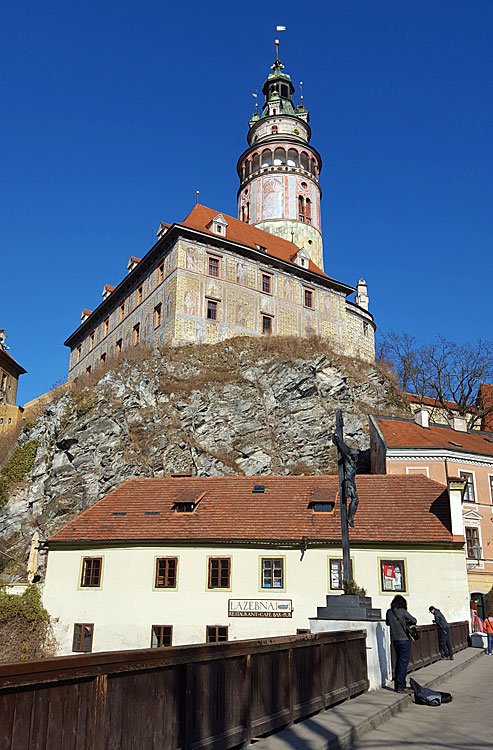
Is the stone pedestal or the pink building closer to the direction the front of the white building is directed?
the stone pedestal

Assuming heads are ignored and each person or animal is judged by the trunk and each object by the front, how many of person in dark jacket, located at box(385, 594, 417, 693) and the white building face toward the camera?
1

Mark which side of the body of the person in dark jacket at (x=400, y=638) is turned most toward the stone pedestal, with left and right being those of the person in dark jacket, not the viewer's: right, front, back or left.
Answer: left

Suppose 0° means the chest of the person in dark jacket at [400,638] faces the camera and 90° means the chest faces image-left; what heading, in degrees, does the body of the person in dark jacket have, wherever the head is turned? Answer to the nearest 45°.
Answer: approximately 225°

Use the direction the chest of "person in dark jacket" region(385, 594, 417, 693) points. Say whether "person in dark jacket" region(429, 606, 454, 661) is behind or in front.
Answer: in front

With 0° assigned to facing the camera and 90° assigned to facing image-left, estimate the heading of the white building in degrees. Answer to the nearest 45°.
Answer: approximately 0°

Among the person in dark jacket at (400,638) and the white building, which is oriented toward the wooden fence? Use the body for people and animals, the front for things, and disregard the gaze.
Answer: the white building

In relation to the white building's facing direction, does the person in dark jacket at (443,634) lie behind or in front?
in front
